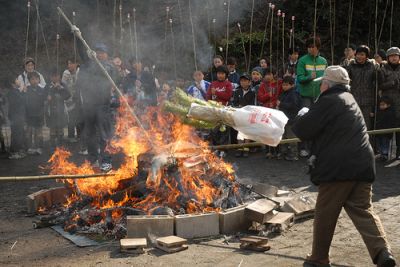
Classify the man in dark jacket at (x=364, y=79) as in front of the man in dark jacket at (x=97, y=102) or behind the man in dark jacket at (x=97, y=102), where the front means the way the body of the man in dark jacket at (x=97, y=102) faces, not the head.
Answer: in front

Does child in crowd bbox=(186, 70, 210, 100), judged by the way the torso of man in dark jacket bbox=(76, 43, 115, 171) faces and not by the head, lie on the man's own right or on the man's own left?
on the man's own left

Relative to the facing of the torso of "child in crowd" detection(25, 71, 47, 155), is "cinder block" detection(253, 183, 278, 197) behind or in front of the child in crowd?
in front

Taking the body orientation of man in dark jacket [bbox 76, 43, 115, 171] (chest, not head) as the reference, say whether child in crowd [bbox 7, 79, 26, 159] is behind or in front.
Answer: behind

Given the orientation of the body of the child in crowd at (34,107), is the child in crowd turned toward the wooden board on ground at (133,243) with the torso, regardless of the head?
yes

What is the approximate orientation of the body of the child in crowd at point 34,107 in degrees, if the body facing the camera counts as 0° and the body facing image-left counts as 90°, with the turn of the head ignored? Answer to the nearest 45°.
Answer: approximately 0°

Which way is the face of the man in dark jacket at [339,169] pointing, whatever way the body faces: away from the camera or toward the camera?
away from the camera

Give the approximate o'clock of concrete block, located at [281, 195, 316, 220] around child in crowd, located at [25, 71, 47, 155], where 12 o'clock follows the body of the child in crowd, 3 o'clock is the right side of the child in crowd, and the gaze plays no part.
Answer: The concrete block is roughly at 11 o'clock from the child in crowd.

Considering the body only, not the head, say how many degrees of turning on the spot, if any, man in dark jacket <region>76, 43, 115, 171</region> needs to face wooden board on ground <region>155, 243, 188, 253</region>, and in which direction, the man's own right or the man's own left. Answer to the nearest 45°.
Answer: approximately 45° to the man's own right

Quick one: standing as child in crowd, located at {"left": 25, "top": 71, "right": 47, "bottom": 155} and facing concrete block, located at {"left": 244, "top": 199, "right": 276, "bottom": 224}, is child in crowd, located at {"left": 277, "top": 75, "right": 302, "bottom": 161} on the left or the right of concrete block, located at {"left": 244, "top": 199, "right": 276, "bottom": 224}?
left

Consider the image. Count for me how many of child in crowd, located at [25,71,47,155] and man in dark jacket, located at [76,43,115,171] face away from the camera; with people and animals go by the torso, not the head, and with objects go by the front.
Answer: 0

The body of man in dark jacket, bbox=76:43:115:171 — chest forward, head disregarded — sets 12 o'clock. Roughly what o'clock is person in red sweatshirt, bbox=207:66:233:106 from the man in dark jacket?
The person in red sweatshirt is roughly at 10 o'clock from the man in dark jacket.

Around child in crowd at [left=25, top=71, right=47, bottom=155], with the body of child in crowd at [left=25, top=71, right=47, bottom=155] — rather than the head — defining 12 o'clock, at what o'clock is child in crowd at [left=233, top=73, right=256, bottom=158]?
child in crowd at [left=233, top=73, right=256, bottom=158] is roughly at 10 o'clock from child in crowd at [left=25, top=71, right=47, bottom=155].

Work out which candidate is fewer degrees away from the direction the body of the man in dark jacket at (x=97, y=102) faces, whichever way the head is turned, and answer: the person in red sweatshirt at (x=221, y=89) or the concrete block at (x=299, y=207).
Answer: the concrete block

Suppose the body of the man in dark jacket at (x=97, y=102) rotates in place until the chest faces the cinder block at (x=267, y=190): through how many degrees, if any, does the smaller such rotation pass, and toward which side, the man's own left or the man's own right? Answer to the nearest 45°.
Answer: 0° — they already face it

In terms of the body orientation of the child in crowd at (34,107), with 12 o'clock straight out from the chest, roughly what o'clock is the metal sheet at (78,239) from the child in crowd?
The metal sheet is roughly at 12 o'clock from the child in crowd.
